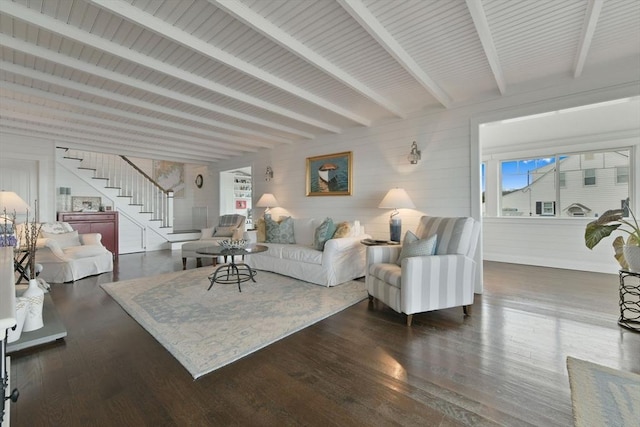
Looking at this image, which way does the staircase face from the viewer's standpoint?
to the viewer's right

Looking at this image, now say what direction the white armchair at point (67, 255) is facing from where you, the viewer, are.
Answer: facing the viewer and to the right of the viewer

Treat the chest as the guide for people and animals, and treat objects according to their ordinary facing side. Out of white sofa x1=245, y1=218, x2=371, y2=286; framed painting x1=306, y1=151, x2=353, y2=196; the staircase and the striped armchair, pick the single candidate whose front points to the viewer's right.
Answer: the staircase

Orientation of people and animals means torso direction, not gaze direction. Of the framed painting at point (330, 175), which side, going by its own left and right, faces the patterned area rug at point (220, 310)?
front

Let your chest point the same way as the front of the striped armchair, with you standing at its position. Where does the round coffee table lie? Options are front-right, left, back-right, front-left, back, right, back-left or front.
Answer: front-right

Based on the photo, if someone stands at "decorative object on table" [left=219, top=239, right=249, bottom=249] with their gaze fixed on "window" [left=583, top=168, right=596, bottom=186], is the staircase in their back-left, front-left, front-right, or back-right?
back-left

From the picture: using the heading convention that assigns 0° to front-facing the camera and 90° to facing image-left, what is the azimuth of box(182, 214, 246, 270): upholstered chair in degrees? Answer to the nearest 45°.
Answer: approximately 45°

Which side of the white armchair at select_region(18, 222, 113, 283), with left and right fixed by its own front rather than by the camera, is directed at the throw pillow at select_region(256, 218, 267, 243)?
front

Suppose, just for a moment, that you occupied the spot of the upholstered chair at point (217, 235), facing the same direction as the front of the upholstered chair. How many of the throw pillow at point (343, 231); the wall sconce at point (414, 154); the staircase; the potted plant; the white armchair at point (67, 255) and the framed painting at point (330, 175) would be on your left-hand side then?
4

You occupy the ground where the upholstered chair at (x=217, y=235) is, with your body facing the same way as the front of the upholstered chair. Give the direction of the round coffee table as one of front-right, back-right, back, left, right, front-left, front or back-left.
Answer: front-left

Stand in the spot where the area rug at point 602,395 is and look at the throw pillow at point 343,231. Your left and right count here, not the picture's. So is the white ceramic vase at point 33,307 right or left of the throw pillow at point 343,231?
left

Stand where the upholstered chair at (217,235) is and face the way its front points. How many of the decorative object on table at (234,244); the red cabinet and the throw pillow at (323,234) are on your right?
1

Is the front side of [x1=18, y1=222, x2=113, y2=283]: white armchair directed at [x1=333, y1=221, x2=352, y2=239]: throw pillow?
yes

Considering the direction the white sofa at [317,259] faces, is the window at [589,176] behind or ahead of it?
behind

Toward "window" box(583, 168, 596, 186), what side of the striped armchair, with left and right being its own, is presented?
back
